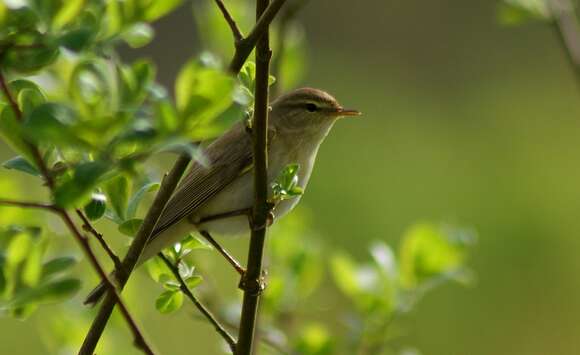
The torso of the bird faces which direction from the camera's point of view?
to the viewer's right

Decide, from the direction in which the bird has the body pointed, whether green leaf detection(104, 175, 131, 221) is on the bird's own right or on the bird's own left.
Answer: on the bird's own right

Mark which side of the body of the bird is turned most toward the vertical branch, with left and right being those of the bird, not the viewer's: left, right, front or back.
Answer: right

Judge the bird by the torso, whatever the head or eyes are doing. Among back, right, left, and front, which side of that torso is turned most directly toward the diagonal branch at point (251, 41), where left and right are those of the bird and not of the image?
right

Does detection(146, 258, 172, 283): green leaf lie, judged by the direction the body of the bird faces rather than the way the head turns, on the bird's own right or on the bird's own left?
on the bird's own right

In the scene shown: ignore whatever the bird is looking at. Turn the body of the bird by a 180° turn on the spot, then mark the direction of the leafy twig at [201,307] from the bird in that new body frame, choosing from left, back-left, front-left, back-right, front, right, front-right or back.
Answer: front
